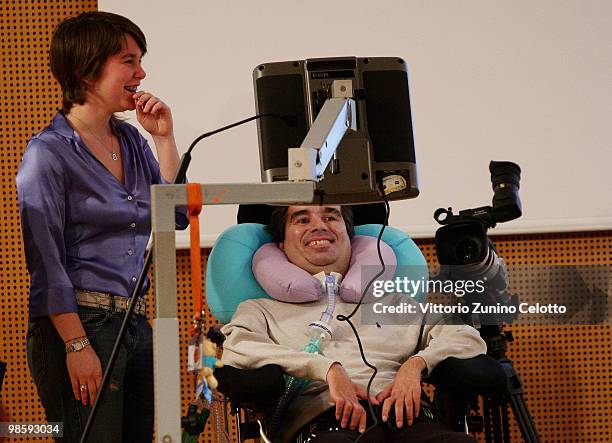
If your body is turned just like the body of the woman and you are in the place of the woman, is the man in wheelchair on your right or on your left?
on your left

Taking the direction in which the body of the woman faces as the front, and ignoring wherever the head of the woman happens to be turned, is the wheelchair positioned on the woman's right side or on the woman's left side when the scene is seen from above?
on the woman's left side

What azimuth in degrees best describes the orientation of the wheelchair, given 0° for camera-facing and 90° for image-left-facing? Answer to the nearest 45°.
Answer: approximately 0°

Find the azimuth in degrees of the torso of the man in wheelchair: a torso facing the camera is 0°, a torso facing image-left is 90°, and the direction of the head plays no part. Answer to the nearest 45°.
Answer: approximately 0°

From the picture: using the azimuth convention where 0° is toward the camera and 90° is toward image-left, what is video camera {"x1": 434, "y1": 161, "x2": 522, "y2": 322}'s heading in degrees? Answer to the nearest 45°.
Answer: approximately 45°

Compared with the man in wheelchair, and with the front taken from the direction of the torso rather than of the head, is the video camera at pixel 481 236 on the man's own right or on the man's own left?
on the man's own left

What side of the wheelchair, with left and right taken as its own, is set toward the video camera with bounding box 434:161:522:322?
left
